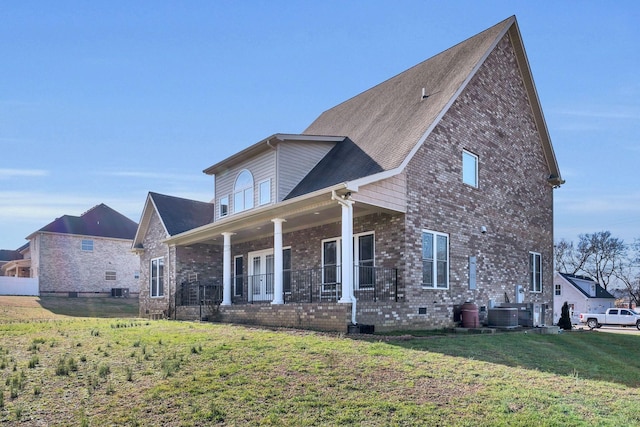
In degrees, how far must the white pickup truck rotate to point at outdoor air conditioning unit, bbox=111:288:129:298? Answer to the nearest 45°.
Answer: approximately 180°

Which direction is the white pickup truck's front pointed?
to the viewer's right

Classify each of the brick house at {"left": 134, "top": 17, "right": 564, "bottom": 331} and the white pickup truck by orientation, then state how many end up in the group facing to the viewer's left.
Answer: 0

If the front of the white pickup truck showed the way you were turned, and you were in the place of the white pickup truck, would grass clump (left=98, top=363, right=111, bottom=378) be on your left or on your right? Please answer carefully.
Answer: on your right
